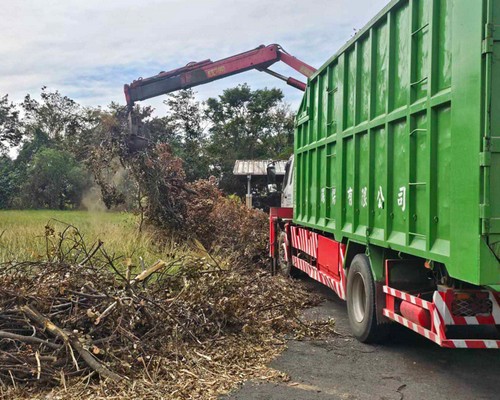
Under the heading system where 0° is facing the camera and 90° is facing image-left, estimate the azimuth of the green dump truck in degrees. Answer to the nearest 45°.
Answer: approximately 135°

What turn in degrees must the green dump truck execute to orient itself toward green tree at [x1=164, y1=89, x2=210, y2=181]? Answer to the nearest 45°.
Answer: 0° — it already faces it

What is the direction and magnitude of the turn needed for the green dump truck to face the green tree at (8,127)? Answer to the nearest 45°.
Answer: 0° — it already faces it

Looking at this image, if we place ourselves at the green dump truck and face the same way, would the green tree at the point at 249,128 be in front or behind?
in front

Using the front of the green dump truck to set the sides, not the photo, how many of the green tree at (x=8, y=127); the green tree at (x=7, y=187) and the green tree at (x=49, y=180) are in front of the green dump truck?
3

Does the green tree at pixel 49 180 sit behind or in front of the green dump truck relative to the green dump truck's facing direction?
in front

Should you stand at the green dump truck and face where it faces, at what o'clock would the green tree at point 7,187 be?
The green tree is roughly at 12 o'clock from the green dump truck.

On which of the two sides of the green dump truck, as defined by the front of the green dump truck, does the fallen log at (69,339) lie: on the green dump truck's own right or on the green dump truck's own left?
on the green dump truck's own left
